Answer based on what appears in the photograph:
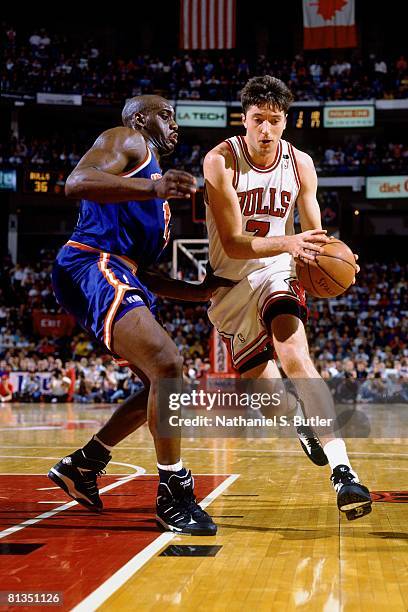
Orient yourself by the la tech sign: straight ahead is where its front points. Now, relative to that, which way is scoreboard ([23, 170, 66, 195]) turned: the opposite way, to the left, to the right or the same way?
the same way

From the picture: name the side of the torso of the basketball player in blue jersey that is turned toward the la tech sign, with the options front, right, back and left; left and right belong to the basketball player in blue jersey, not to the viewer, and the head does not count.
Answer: left

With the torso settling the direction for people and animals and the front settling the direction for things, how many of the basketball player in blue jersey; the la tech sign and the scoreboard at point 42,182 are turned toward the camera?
2

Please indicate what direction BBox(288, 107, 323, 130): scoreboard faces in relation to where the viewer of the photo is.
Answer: facing the viewer

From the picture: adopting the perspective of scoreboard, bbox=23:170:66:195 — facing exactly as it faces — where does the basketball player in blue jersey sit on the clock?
The basketball player in blue jersey is roughly at 12 o'clock from the scoreboard.

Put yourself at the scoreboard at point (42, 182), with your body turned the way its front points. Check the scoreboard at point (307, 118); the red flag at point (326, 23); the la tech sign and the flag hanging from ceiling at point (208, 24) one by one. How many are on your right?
0

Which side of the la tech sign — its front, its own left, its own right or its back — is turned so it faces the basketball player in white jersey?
front

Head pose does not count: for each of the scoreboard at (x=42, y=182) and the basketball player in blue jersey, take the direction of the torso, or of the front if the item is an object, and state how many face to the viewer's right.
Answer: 1

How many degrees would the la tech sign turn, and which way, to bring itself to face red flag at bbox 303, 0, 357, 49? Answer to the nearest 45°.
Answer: approximately 45° to its left

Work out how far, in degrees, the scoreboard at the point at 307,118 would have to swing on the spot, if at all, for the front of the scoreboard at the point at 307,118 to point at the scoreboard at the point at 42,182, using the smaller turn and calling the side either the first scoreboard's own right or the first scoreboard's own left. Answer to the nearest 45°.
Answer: approximately 90° to the first scoreboard's own right

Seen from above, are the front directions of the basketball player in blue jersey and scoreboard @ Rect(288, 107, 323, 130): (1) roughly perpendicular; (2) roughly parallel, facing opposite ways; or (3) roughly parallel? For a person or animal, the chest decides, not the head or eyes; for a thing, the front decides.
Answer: roughly perpendicular

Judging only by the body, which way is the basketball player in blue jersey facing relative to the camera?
to the viewer's right

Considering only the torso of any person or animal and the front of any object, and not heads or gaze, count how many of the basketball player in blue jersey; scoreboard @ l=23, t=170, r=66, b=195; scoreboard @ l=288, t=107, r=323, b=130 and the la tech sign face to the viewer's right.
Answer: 1

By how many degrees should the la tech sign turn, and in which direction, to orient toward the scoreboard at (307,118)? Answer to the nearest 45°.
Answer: approximately 90° to its left

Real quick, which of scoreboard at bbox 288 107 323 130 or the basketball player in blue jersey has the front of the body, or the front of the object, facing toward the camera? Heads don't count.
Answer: the scoreboard

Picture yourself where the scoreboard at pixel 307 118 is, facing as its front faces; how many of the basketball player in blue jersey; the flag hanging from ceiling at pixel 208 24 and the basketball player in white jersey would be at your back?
0

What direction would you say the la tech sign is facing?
toward the camera

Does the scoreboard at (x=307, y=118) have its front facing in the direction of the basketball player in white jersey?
yes
